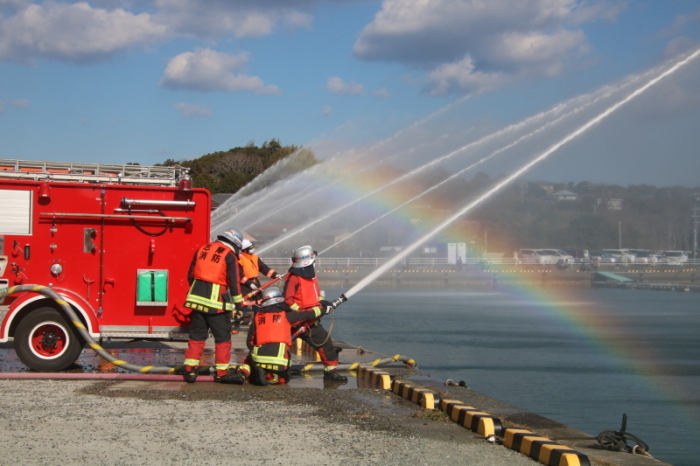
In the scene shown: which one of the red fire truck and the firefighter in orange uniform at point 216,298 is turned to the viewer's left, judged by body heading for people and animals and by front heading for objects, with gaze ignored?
the red fire truck

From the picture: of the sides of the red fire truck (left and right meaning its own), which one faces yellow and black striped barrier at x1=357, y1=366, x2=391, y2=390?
back

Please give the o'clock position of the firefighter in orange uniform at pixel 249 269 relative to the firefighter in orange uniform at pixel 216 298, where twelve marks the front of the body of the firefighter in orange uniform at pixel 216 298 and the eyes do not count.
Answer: the firefighter in orange uniform at pixel 249 269 is roughly at 11 o'clock from the firefighter in orange uniform at pixel 216 298.

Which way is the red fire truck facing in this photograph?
to the viewer's left

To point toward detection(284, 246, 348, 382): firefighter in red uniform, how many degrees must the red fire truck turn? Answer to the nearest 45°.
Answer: approximately 180°

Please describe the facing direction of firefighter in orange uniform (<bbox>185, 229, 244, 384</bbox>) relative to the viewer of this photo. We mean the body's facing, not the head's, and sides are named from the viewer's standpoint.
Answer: facing away from the viewer and to the right of the viewer

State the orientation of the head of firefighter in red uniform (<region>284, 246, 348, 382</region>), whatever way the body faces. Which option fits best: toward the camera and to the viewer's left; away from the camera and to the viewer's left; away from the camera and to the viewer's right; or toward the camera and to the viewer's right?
away from the camera and to the viewer's right

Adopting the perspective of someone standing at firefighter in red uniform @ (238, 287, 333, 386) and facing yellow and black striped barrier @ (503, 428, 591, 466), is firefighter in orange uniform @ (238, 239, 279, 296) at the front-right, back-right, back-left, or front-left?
back-left

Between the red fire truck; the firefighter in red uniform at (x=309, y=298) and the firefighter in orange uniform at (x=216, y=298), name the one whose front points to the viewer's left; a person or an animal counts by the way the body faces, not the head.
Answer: the red fire truck

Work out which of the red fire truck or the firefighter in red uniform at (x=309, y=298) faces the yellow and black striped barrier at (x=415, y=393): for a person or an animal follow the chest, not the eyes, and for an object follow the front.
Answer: the firefighter in red uniform

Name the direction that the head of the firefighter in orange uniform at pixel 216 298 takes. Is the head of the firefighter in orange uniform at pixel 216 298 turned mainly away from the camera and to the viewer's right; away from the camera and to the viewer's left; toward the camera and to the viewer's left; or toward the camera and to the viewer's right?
away from the camera and to the viewer's right

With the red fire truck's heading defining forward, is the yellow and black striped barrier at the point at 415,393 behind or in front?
behind
